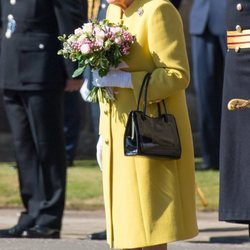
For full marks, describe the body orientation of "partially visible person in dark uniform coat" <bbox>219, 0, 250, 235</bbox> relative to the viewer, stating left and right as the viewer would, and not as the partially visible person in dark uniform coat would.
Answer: facing the viewer and to the left of the viewer
